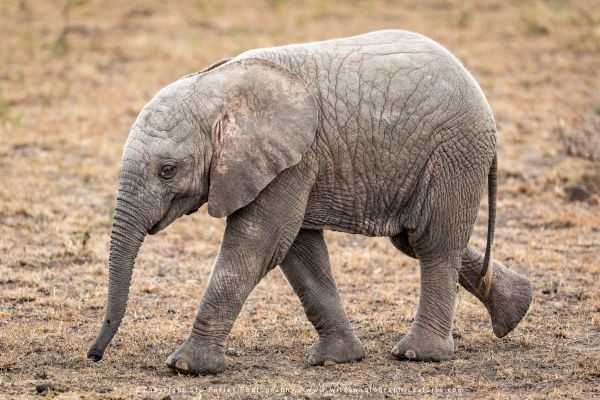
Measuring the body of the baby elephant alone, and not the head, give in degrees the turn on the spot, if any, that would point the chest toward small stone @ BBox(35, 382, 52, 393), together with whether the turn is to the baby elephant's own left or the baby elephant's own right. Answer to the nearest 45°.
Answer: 0° — it already faces it

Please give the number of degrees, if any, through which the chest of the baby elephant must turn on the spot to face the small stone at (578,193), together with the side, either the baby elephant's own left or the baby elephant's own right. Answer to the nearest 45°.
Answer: approximately 135° to the baby elephant's own right

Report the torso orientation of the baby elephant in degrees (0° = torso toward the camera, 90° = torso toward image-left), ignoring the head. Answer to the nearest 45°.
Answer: approximately 90°

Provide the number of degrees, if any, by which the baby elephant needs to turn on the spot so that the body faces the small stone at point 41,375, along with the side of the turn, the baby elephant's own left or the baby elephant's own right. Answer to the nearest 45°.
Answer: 0° — it already faces it
